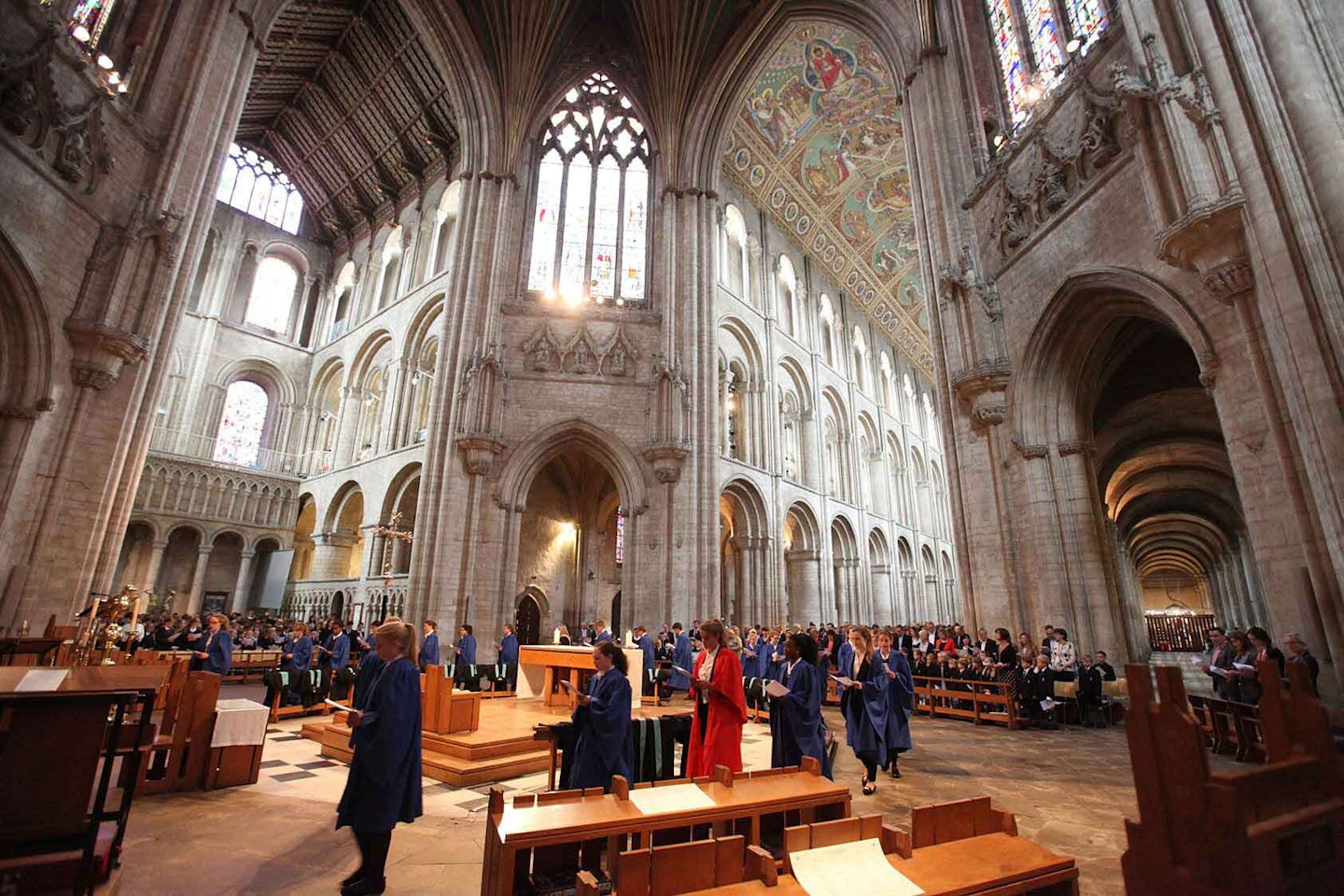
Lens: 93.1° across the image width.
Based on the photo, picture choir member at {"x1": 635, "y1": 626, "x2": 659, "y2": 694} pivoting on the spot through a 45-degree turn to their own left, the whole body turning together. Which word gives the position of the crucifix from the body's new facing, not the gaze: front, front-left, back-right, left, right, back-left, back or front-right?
right

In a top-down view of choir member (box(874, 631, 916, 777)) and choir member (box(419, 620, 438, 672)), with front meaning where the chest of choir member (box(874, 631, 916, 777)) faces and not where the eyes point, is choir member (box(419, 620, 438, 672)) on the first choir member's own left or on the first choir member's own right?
on the first choir member's own right

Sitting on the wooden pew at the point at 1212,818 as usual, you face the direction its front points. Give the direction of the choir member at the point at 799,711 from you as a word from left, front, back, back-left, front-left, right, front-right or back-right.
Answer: front

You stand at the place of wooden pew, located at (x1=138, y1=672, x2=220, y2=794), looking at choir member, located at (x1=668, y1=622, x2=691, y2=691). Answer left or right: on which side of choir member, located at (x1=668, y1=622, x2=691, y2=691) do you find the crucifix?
left

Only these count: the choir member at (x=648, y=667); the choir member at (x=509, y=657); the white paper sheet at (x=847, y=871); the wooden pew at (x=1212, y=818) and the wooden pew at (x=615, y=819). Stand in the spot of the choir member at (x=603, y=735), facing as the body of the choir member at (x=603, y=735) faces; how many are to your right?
2

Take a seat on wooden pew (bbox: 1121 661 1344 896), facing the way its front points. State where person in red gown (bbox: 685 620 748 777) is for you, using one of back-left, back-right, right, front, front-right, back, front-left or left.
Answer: front

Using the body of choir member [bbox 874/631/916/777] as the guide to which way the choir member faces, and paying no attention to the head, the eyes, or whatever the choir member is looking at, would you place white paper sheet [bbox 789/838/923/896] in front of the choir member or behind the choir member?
in front

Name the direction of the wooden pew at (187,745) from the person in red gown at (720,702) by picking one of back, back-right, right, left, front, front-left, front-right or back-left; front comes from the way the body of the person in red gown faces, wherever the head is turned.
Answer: front-right

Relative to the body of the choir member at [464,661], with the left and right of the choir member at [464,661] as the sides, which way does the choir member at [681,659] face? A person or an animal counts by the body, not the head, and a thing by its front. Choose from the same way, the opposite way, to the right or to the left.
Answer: the same way

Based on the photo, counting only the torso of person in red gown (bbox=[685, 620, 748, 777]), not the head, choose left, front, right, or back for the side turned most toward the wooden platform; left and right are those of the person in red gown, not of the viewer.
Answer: right

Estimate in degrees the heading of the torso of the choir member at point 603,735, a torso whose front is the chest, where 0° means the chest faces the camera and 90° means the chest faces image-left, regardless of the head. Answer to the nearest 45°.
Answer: approximately 90°

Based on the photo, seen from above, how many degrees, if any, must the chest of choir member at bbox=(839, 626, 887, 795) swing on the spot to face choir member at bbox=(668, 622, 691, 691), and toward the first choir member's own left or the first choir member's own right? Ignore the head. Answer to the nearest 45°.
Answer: approximately 90° to the first choir member's own right
